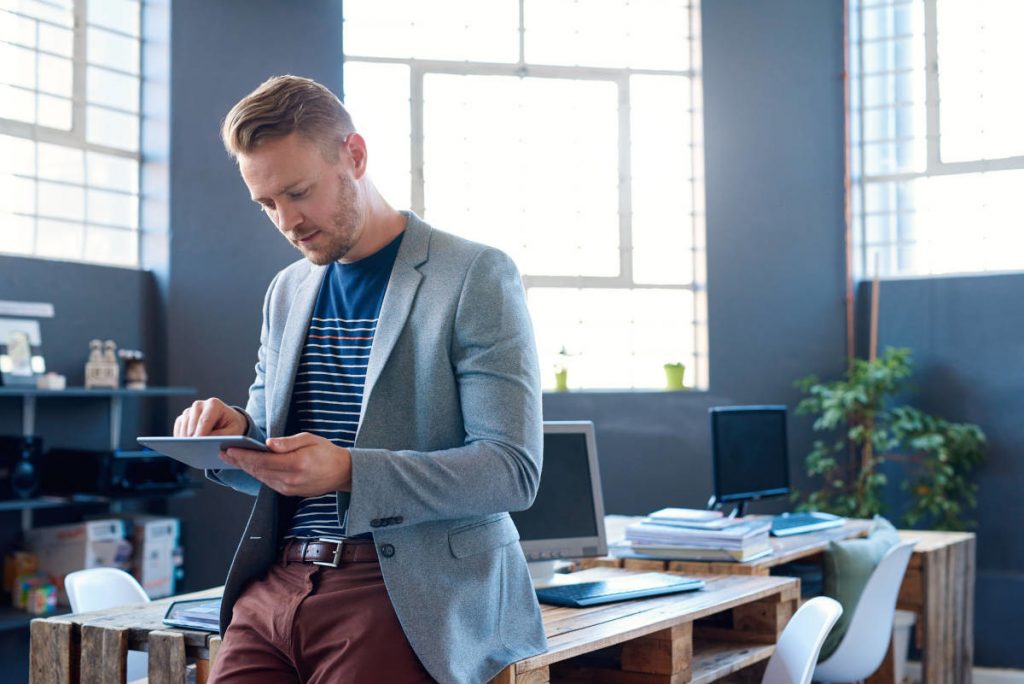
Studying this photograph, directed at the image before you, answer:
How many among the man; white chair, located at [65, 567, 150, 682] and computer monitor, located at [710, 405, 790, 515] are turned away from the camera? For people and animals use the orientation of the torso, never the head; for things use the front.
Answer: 0

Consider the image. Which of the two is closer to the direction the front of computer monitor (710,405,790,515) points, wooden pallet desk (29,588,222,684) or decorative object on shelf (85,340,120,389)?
the wooden pallet desk

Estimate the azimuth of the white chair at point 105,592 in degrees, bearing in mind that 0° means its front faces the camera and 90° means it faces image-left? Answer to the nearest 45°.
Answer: approximately 315°

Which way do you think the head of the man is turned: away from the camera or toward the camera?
toward the camera

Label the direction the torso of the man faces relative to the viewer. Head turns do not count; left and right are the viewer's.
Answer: facing the viewer and to the left of the viewer

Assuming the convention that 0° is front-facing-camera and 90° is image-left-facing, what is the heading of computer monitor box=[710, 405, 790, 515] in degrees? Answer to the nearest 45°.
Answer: approximately 315°

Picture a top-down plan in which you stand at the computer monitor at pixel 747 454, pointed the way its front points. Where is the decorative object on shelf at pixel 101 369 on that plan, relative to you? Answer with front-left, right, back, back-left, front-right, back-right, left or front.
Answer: back-right

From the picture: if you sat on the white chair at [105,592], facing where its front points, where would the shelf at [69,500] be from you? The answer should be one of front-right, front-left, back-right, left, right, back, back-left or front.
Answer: back-left

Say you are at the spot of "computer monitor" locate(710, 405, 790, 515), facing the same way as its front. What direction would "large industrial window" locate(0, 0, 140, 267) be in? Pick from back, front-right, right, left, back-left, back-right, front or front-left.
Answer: back-right

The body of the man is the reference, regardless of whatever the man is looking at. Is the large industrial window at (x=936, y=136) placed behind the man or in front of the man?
behind

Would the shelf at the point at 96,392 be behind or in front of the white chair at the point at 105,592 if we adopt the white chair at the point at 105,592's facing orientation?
behind

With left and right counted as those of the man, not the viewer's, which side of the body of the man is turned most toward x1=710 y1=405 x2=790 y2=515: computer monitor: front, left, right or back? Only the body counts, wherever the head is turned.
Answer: back
